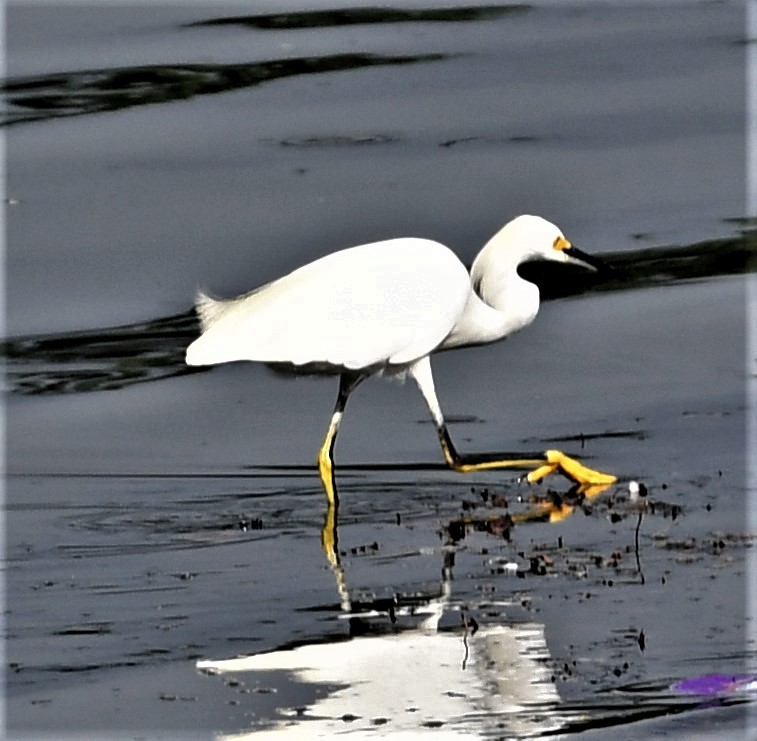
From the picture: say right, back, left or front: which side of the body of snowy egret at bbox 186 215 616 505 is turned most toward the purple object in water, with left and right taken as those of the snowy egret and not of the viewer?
right

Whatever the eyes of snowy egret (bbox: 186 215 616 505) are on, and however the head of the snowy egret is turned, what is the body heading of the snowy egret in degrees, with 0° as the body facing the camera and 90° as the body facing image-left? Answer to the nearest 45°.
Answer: approximately 270°
